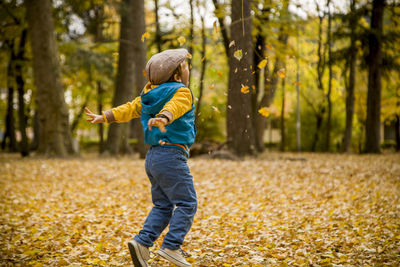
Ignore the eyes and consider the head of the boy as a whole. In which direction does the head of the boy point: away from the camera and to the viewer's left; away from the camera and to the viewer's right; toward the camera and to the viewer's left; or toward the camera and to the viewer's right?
away from the camera and to the viewer's right

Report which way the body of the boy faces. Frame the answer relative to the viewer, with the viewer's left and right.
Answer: facing away from the viewer and to the right of the viewer

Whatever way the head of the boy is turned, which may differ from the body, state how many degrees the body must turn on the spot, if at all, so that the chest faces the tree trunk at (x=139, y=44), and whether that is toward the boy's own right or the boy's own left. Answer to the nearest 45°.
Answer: approximately 45° to the boy's own left

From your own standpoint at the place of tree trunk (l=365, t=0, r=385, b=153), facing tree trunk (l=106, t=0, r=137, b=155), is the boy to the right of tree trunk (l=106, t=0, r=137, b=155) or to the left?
left

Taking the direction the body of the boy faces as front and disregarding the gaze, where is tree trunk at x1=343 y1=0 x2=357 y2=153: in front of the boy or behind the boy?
in front

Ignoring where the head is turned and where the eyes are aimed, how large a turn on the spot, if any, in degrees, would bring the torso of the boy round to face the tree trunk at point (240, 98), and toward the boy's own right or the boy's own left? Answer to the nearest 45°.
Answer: approximately 45° to the boy's own left

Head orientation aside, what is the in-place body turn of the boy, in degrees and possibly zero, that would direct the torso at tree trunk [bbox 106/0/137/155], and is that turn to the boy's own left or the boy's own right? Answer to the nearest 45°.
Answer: approximately 45° to the boy's own left
